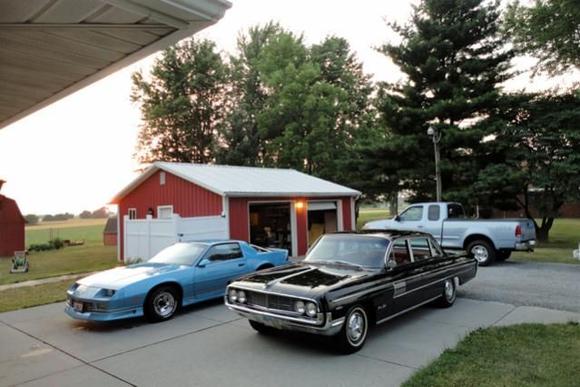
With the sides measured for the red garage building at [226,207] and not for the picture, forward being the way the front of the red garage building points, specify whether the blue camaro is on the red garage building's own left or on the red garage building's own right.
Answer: on the red garage building's own right

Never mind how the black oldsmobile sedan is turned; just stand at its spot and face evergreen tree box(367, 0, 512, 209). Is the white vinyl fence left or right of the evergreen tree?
left

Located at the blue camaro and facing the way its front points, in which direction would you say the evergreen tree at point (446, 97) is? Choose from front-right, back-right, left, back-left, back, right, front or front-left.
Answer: back

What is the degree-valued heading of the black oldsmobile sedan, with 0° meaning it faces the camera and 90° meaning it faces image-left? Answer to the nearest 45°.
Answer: approximately 45°

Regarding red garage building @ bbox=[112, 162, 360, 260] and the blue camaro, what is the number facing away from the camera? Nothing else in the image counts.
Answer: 0

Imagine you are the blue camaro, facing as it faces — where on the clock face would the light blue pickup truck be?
The light blue pickup truck is roughly at 7 o'clock from the blue camaro.

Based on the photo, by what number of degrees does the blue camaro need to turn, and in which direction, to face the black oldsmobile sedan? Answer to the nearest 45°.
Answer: approximately 90° to its left

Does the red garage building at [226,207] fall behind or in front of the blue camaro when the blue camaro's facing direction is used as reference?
behind

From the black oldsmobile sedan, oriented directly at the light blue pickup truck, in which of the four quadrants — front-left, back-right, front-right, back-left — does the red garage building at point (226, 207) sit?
front-left

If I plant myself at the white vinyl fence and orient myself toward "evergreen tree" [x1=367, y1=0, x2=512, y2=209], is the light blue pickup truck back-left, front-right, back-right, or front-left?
front-right

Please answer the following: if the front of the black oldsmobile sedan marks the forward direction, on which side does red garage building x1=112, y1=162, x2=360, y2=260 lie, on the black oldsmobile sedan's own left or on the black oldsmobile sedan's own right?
on the black oldsmobile sedan's own right

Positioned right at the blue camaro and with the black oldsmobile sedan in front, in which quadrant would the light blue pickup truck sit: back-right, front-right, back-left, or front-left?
front-left

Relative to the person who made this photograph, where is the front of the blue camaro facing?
facing the viewer and to the left of the viewer

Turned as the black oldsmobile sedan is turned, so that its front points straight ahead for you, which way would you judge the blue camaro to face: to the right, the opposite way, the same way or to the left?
the same way

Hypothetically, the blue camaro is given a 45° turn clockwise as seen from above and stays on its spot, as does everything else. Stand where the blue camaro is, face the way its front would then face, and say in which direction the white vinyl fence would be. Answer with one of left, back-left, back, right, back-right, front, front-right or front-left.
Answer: right

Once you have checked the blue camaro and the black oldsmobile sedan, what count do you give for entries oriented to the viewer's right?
0
